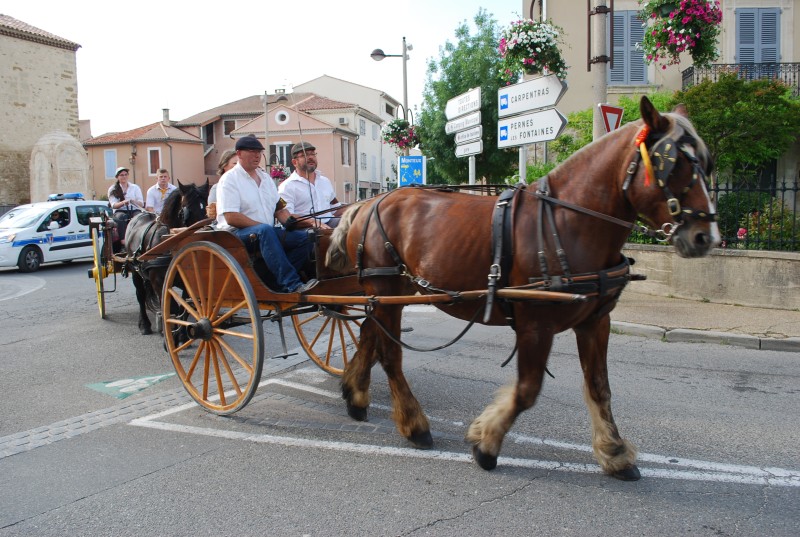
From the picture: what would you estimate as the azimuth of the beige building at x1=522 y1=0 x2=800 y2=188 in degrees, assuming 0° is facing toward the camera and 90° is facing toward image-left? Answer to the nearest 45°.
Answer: approximately 0°

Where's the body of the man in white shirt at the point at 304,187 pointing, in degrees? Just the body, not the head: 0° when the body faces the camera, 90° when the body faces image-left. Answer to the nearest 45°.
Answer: approximately 315°

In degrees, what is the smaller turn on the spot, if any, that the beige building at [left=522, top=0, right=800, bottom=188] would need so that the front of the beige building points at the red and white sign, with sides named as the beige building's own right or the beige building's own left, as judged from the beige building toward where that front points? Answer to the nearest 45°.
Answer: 0° — it already faces it

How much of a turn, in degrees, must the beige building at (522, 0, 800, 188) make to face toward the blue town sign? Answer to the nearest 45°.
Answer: approximately 45° to its right

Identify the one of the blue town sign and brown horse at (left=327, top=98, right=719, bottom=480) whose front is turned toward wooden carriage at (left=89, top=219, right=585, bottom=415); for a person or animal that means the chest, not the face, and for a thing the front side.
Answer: the blue town sign

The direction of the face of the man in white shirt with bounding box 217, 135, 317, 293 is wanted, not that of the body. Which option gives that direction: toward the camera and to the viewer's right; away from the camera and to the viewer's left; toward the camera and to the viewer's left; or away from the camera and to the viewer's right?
toward the camera and to the viewer's right

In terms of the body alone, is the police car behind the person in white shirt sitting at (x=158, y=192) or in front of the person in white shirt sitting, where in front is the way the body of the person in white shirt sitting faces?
behind

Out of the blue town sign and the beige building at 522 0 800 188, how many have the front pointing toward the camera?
2

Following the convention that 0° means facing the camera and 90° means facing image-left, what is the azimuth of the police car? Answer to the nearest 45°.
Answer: approximately 45°
